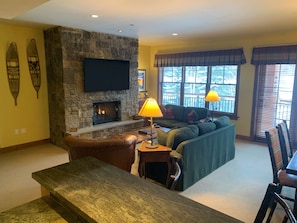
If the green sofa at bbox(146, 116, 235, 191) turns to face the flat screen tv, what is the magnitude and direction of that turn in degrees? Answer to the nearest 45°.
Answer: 0° — it already faces it

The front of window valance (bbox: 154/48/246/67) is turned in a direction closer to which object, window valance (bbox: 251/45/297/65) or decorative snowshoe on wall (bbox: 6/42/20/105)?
the decorative snowshoe on wall

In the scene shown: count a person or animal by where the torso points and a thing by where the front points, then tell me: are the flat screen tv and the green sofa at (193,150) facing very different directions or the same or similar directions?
very different directions

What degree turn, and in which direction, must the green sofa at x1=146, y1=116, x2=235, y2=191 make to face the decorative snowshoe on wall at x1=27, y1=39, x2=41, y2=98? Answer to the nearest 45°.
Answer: approximately 45° to its left

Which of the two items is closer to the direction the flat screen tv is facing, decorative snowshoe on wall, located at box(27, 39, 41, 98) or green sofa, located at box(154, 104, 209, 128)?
the green sofa

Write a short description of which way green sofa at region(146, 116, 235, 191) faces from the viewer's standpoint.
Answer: facing away from the viewer and to the left of the viewer

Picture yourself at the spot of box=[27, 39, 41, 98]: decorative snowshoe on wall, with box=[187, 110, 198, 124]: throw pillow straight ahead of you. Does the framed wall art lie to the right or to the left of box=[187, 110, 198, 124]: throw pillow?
left

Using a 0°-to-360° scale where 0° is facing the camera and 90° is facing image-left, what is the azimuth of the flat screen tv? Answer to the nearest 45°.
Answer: approximately 315°

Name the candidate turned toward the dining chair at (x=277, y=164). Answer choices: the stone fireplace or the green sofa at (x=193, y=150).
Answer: the stone fireplace

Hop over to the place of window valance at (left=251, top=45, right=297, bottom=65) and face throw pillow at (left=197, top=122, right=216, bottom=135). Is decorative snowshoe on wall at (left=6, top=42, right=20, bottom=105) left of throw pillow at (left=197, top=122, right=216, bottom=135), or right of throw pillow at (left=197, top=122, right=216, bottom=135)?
right

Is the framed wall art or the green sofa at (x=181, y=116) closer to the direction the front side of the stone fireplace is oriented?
the green sofa

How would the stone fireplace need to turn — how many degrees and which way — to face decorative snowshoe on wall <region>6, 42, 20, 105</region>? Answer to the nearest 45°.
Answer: approximately 135° to its right
